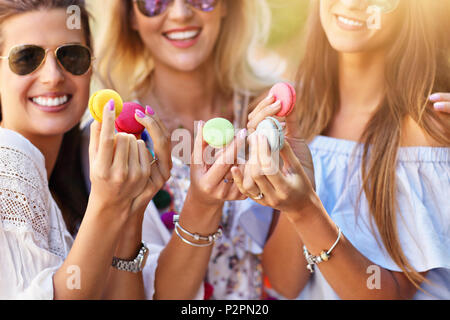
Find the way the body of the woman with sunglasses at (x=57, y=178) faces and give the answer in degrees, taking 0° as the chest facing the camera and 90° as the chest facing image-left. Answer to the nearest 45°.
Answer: approximately 315°

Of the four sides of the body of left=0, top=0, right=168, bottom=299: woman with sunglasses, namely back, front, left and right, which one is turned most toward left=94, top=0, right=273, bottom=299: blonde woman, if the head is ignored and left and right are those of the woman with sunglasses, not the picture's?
left

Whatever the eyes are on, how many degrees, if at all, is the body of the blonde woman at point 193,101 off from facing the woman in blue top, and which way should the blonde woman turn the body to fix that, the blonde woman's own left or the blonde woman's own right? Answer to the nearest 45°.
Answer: approximately 45° to the blonde woman's own left

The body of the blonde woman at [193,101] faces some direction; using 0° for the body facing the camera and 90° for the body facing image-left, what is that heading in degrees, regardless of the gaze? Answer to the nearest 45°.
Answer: approximately 0°
